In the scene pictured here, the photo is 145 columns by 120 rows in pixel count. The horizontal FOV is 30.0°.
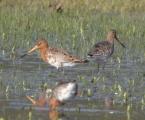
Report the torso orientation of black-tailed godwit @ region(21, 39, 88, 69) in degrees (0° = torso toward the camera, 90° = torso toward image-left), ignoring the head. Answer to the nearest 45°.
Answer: approximately 90°
